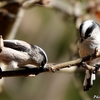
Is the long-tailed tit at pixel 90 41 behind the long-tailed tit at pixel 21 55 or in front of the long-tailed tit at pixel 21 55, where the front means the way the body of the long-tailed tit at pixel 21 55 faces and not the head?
in front

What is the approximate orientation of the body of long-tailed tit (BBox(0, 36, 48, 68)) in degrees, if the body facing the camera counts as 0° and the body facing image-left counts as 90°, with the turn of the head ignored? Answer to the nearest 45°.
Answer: approximately 270°

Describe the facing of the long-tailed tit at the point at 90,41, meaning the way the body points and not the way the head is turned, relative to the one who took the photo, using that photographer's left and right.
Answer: facing the viewer and to the left of the viewer

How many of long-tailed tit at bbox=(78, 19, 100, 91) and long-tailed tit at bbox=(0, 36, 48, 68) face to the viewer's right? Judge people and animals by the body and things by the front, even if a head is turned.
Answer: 1

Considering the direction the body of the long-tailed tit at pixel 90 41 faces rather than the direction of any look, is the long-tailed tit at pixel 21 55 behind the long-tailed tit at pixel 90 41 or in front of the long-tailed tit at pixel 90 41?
in front
